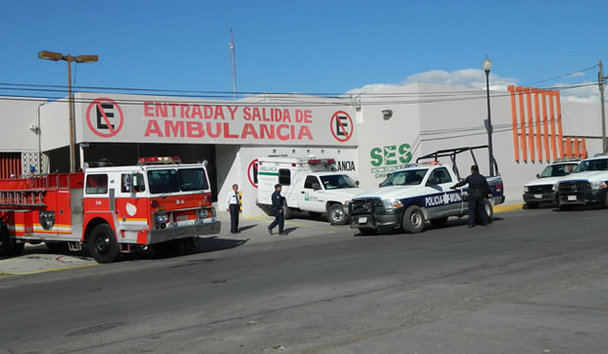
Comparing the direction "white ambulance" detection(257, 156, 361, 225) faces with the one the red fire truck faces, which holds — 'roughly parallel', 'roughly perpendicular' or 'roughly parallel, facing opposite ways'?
roughly parallel

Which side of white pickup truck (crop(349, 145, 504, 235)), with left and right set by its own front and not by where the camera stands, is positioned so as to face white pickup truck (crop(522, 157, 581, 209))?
back

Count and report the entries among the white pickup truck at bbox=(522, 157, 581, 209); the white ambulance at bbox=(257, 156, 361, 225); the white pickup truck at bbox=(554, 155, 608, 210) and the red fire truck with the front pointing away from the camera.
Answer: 0

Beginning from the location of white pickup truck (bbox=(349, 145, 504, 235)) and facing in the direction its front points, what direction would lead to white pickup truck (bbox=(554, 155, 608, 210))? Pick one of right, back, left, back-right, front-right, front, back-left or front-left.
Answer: back

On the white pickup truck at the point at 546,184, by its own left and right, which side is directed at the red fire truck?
front

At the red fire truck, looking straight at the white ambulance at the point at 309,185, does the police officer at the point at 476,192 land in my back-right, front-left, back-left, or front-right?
front-right

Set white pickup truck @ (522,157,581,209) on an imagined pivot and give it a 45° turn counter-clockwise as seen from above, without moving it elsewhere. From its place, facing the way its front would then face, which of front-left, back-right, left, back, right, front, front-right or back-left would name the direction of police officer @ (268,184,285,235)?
front-right

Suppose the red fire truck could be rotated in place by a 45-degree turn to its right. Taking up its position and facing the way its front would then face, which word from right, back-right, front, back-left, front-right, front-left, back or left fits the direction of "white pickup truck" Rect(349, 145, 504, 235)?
left

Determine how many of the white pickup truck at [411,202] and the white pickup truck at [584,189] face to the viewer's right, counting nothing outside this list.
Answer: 0

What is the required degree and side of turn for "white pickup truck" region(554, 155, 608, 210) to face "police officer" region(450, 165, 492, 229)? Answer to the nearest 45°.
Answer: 0° — it already faces them

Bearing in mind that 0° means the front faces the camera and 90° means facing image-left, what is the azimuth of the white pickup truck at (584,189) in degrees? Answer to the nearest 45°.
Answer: approximately 45°

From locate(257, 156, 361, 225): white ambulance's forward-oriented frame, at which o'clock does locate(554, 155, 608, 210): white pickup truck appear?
locate(554, 155, 608, 210): white pickup truck is roughly at 11 o'clock from locate(257, 156, 361, 225): white ambulance.

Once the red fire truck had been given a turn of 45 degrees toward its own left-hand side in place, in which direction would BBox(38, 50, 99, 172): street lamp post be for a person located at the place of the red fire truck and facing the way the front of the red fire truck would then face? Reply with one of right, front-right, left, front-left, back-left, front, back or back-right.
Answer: left

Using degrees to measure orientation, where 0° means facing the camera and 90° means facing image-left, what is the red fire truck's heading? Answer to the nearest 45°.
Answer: approximately 315°

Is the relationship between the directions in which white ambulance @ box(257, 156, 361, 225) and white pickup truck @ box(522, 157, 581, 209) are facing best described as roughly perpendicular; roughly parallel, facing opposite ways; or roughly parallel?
roughly perpendicular

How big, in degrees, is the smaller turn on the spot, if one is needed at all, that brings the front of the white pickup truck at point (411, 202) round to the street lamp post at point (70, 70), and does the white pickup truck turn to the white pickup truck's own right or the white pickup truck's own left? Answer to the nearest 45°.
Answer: approximately 45° to the white pickup truck's own right

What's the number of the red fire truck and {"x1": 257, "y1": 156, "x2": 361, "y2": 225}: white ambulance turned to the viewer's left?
0

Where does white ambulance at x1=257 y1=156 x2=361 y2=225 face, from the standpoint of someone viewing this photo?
facing the viewer and to the right of the viewer
